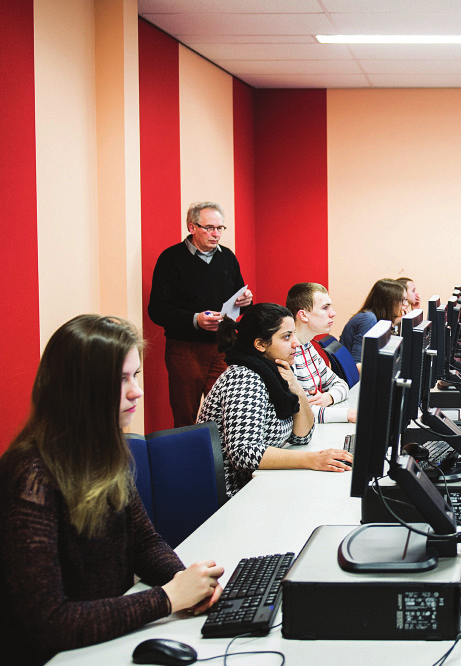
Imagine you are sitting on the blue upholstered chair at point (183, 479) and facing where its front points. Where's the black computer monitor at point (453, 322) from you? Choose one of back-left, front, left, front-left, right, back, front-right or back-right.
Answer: left

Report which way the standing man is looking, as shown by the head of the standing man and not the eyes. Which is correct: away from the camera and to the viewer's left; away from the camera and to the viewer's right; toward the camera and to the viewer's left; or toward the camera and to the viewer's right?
toward the camera and to the viewer's right

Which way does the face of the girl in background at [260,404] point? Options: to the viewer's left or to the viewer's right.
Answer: to the viewer's right

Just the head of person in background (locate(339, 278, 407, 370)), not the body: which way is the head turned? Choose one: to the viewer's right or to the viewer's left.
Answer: to the viewer's right

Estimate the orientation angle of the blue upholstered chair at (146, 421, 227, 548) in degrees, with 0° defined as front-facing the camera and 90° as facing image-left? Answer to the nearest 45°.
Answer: approximately 315°

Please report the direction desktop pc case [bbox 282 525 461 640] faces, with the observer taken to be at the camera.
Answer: facing to the left of the viewer

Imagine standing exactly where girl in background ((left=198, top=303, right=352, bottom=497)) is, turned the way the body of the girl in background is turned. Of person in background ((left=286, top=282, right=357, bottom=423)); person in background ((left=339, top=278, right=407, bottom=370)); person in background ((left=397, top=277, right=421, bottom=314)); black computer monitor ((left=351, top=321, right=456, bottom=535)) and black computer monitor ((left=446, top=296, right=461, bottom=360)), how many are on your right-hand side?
1

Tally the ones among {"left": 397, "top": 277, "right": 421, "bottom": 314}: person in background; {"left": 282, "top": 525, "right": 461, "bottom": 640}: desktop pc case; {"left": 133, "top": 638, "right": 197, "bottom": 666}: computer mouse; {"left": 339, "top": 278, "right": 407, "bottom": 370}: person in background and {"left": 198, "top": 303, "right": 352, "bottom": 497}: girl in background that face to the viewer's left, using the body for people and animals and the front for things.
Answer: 1

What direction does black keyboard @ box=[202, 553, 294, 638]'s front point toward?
to the viewer's left

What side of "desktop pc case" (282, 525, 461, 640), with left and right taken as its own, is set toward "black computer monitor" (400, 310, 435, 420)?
right

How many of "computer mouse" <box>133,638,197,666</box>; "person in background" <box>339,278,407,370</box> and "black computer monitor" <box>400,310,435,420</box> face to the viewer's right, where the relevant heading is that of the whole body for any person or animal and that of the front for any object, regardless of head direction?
2

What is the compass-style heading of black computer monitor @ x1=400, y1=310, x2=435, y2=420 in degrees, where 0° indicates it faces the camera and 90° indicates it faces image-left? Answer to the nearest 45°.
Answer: approximately 90°

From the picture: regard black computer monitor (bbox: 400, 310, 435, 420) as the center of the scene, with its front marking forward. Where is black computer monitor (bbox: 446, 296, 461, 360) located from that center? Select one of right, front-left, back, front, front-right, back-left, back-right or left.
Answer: right

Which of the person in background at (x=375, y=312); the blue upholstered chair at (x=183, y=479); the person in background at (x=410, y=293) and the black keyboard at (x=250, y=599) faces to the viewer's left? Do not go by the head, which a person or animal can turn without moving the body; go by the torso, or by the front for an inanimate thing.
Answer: the black keyboard
